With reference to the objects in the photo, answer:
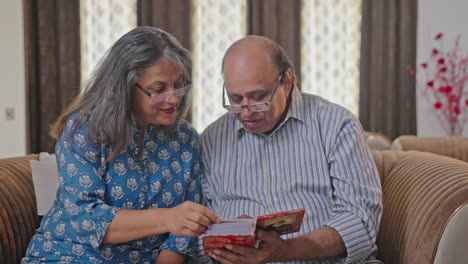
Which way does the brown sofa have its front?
toward the camera

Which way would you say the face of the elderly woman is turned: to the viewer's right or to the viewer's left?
to the viewer's right

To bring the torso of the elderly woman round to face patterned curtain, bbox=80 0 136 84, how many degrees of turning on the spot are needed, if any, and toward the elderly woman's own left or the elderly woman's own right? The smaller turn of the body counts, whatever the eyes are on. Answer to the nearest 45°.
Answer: approximately 135° to the elderly woman's own left

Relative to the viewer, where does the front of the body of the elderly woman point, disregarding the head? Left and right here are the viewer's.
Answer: facing the viewer and to the right of the viewer

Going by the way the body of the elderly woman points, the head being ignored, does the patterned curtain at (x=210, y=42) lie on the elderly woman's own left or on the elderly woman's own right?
on the elderly woman's own left

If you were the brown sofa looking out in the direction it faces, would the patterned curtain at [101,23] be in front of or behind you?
behind

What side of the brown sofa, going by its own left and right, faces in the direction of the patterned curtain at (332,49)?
back

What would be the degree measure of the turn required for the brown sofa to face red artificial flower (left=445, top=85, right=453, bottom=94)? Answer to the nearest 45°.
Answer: approximately 180°
